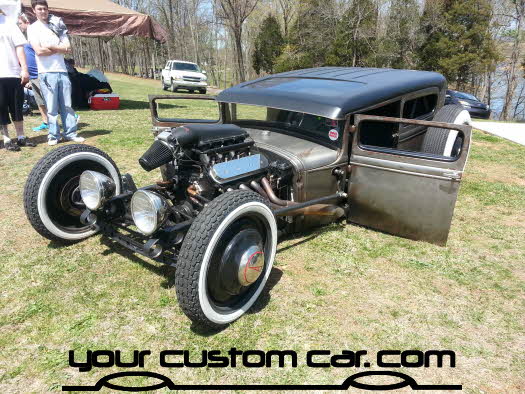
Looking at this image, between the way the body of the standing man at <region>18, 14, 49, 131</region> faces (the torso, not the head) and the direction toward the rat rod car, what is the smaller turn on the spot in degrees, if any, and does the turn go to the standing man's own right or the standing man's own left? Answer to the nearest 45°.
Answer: approximately 90° to the standing man's own left

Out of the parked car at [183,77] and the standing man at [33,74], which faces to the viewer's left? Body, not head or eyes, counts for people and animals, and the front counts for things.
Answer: the standing man

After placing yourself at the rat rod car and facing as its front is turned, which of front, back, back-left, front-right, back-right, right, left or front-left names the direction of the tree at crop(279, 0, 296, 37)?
back-right

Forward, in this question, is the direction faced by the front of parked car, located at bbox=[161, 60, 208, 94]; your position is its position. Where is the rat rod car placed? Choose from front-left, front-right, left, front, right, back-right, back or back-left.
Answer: front-right

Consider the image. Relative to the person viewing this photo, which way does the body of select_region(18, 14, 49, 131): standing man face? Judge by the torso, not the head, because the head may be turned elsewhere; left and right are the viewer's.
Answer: facing to the left of the viewer

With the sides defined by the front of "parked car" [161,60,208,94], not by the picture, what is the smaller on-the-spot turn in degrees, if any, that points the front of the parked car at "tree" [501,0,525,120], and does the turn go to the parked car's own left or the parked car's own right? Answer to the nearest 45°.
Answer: approximately 45° to the parked car's own left

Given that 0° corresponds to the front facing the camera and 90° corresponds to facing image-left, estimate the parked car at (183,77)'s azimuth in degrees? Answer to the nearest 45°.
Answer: approximately 315°

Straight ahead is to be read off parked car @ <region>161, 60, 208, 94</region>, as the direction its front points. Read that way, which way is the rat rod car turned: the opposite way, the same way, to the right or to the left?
to the right

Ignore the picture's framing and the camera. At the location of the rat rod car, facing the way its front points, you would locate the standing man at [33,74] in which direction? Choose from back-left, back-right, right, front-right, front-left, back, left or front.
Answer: right

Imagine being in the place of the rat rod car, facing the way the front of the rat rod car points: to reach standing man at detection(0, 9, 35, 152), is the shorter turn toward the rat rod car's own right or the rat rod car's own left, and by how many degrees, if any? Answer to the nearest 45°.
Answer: approximately 90° to the rat rod car's own right

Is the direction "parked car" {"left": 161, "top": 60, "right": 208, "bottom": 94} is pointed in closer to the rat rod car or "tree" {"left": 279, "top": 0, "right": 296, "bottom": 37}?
the rat rod car

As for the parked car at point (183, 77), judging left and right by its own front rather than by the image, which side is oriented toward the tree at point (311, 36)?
left
